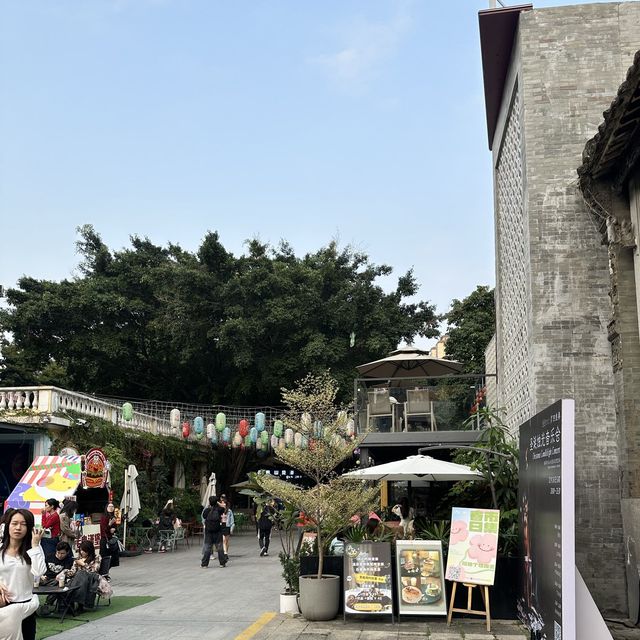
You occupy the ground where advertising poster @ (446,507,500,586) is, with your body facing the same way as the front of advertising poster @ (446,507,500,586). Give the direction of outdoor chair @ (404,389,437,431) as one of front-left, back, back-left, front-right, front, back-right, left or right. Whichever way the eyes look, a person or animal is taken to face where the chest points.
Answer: back

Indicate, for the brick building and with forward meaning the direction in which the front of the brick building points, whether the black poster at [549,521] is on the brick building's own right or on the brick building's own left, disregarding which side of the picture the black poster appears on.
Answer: on the brick building's own left

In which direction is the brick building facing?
to the viewer's left

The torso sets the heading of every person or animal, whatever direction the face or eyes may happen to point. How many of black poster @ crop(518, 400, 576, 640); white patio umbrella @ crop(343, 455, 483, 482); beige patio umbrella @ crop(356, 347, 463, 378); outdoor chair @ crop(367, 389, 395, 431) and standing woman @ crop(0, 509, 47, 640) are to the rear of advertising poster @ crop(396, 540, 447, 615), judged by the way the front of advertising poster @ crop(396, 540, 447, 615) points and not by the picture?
3

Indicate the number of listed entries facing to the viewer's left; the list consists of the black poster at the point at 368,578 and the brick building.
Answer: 1

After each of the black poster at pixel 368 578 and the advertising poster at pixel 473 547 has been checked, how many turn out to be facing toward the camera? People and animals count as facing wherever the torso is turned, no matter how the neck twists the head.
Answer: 2

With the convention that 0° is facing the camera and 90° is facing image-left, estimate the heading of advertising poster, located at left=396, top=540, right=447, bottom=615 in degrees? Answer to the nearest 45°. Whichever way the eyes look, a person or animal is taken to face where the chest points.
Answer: approximately 0°

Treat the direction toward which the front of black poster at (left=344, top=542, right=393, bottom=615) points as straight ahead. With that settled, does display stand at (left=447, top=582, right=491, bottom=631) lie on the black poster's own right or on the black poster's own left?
on the black poster's own left

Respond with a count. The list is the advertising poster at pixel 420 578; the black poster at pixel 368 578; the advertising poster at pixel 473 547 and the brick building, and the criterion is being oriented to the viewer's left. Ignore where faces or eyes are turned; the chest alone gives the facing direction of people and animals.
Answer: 1
